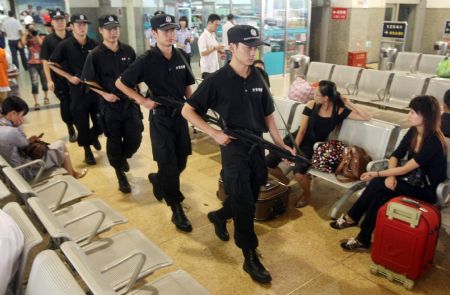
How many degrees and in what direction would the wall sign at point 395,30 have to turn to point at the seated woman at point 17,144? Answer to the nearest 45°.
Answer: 0° — it already faces them

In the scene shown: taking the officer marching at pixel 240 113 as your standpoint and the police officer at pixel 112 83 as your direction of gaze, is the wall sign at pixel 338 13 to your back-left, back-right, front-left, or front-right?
front-right

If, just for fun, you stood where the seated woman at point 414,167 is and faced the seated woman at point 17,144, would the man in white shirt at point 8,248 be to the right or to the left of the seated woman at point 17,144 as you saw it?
left

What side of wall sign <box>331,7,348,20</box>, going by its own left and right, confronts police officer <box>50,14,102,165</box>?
front

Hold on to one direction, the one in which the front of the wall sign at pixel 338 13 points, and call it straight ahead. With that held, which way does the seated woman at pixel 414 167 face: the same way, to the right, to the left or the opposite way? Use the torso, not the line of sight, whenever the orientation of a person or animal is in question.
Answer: to the right

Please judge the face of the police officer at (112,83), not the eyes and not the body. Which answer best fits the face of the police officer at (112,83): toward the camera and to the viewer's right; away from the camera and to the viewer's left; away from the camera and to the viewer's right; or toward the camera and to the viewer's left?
toward the camera and to the viewer's right

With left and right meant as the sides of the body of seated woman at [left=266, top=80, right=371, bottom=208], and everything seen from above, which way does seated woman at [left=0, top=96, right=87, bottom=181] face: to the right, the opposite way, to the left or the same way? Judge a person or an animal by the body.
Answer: the opposite way

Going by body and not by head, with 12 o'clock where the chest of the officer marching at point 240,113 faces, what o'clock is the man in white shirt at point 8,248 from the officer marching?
The man in white shirt is roughly at 3 o'clock from the officer marching.

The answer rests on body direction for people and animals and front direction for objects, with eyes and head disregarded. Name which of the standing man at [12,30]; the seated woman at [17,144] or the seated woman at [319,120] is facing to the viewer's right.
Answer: the seated woman at [17,144]

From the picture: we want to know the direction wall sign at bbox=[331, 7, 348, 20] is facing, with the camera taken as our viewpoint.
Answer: facing the viewer

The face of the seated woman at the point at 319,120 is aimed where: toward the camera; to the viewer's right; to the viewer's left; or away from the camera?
to the viewer's left

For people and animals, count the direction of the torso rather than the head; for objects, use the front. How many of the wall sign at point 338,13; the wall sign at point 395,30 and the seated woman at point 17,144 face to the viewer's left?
0

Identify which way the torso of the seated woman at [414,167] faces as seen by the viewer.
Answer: to the viewer's left

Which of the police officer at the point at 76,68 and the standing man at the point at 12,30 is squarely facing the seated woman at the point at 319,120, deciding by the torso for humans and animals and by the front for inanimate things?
the police officer

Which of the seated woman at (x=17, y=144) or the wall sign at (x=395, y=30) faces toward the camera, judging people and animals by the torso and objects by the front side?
the wall sign

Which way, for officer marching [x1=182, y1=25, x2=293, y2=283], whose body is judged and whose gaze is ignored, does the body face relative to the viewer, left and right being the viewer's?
facing the viewer and to the right of the viewer

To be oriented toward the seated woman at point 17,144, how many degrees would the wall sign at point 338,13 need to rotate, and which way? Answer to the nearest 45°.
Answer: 0° — it already faces them

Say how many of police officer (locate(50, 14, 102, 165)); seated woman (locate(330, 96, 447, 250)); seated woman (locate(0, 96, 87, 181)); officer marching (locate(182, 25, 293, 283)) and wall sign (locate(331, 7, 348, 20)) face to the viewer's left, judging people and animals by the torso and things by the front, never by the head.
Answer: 1

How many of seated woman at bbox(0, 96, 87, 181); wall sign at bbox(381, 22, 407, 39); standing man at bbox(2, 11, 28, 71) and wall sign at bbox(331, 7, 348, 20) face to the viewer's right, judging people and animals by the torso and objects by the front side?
1
